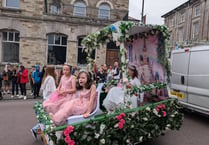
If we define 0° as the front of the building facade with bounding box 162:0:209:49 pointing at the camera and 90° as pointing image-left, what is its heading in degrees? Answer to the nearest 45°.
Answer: approximately 45°

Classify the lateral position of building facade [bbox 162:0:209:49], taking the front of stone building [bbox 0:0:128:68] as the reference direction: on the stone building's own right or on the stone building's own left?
on the stone building's own left

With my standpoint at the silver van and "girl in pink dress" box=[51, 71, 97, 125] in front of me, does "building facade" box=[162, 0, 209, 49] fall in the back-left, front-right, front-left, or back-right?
back-right

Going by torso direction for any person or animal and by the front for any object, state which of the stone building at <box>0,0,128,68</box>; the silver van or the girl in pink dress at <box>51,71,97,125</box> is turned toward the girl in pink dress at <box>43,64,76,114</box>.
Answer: the stone building

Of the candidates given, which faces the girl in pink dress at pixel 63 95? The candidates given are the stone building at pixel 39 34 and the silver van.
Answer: the stone building

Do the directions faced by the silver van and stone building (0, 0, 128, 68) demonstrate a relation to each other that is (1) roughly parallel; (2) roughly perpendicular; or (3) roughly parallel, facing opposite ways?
roughly perpendicular

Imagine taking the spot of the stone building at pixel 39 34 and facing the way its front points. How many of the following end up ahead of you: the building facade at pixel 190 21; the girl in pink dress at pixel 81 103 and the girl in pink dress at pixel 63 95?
2

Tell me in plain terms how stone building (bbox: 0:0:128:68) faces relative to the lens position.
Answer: facing the viewer

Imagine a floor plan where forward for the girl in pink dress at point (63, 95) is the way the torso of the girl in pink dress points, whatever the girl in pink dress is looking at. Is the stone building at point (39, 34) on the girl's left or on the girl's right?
on the girl's right

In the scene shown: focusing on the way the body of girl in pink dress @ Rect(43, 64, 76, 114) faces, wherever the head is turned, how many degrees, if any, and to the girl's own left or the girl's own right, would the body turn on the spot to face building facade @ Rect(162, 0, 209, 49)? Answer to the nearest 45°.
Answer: approximately 180°
